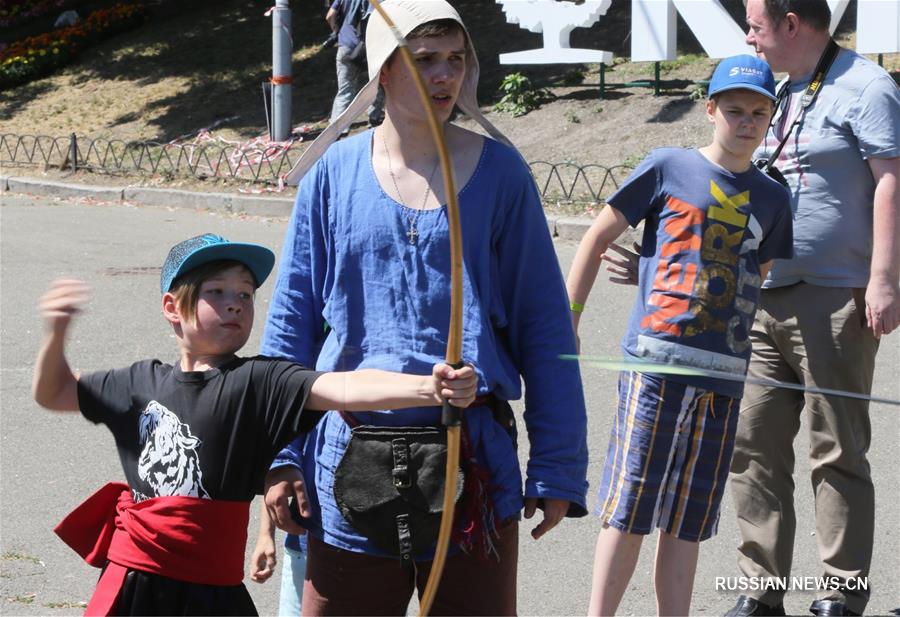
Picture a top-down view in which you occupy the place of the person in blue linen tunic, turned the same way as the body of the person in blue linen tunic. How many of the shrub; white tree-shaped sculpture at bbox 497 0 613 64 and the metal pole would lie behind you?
3

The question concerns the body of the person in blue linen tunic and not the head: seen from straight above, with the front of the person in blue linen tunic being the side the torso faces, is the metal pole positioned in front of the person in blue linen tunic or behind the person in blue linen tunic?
behind

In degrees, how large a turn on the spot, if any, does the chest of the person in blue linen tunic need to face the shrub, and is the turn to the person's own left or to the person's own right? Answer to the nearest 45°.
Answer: approximately 180°

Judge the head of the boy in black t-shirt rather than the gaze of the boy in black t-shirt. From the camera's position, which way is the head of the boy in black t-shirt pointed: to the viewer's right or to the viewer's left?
to the viewer's right

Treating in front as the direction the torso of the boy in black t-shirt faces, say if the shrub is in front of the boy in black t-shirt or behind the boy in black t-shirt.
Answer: behind

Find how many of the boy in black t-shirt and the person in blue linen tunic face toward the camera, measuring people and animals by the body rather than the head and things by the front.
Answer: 2

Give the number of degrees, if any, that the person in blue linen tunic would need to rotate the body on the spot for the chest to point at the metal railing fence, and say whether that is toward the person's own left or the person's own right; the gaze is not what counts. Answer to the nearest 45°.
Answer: approximately 180°

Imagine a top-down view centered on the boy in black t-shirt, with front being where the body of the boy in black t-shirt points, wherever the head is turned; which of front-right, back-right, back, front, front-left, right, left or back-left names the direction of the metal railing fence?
back

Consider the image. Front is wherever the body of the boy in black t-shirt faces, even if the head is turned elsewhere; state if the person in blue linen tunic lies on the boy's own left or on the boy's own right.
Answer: on the boy's own left

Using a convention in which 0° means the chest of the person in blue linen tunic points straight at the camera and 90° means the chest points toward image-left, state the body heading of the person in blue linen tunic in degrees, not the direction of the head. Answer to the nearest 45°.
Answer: approximately 0°

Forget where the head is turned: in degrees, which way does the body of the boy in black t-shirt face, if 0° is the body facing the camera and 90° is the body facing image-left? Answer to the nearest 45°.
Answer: approximately 0°
